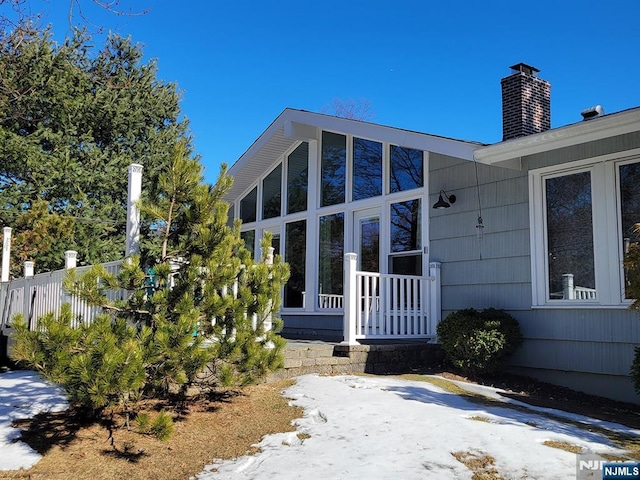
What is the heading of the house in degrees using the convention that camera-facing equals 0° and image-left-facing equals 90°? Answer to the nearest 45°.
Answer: approximately 45°

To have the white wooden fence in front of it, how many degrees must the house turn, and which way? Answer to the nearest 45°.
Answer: approximately 45° to its right

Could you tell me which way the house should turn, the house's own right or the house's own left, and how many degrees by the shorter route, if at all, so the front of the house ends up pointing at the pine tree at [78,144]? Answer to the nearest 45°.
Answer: approximately 90° to the house's own right

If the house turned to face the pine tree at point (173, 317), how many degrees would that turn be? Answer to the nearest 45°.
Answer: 0° — it already faces it

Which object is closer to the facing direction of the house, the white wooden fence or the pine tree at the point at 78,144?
the white wooden fence

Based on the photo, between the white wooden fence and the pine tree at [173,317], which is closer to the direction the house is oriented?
the pine tree
